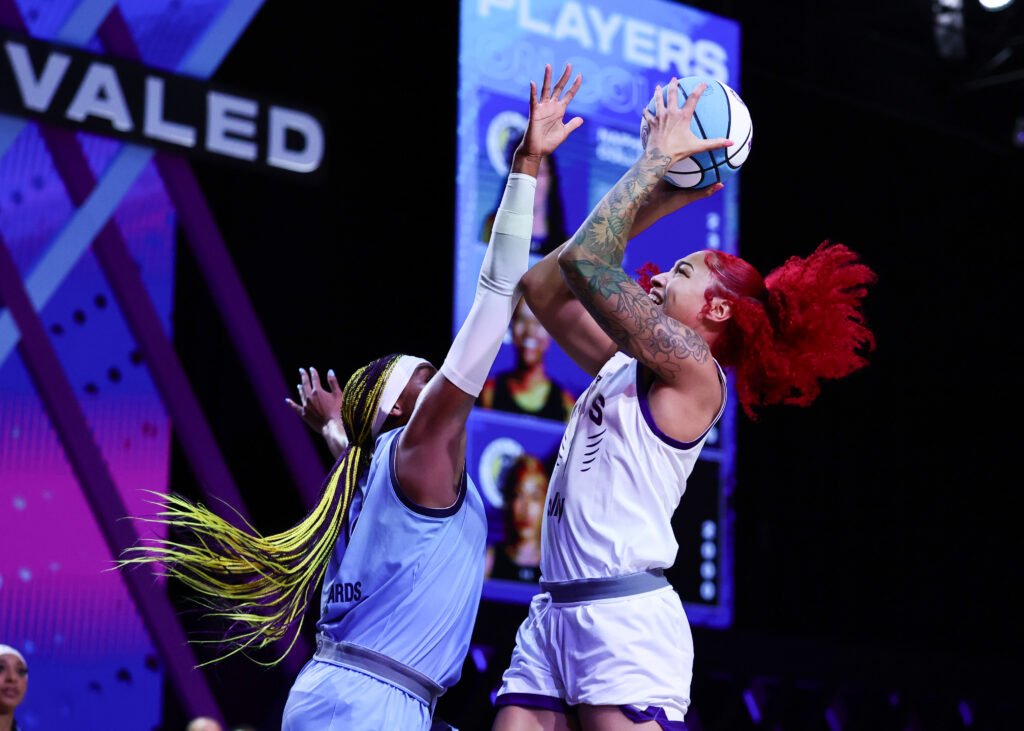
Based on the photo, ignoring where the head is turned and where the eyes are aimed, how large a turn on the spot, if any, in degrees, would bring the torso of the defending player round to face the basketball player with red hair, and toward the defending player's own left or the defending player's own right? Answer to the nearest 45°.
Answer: approximately 45° to the defending player's own right

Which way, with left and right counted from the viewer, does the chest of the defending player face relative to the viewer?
facing away from the viewer and to the right of the viewer

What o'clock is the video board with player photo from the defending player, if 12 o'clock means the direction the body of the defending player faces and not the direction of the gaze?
The video board with player photo is roughly at 11 o'clock from the defending player.

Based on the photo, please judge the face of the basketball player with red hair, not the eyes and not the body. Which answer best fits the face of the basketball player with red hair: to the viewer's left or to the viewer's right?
to the viewer's left

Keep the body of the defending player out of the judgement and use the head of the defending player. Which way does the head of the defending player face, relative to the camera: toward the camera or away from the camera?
away from the camera
